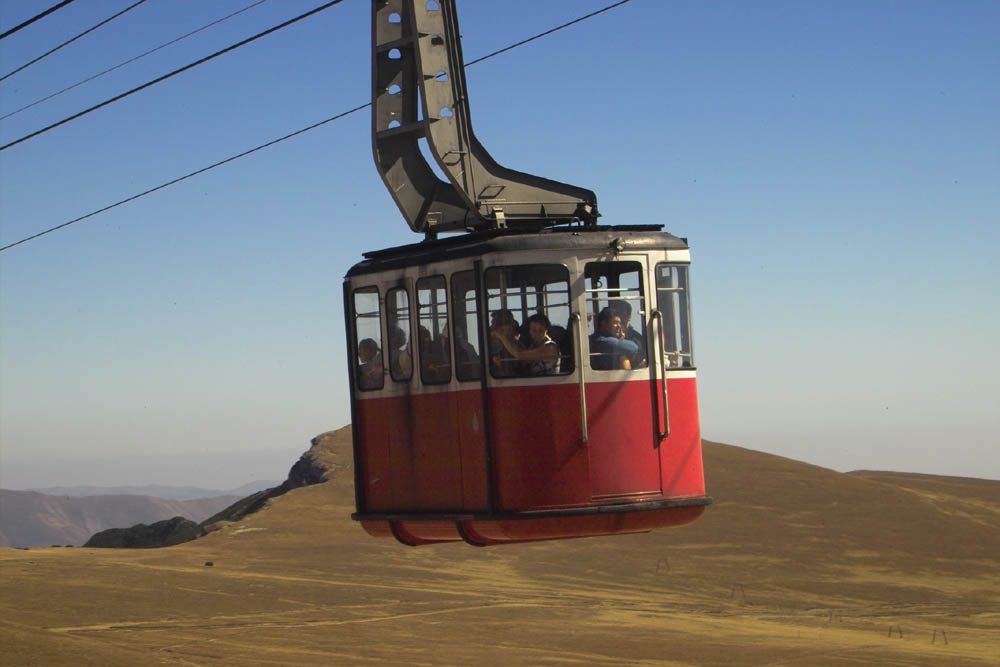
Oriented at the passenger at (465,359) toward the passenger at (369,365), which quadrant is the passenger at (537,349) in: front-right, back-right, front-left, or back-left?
back-right

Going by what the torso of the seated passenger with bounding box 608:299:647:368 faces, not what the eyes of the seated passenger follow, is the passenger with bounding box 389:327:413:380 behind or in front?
in front

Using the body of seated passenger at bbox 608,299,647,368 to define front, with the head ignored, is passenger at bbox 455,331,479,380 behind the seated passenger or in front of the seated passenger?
in front

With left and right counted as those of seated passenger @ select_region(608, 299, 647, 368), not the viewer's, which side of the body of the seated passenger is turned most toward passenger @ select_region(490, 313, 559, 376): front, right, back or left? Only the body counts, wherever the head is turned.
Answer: right
